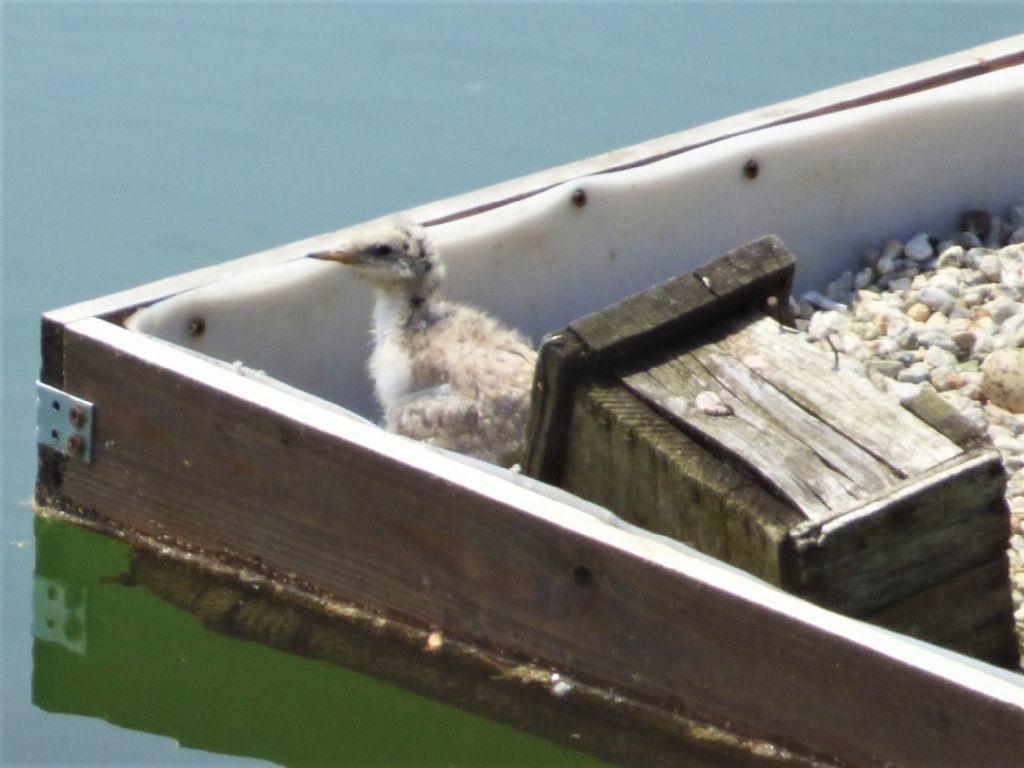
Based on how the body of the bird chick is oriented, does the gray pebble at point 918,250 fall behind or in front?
behind

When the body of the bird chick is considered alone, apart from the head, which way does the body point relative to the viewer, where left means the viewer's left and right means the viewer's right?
facing to the left of the viewer

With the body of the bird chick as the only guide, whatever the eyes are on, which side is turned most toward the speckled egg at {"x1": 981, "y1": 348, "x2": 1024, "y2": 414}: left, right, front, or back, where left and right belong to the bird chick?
back

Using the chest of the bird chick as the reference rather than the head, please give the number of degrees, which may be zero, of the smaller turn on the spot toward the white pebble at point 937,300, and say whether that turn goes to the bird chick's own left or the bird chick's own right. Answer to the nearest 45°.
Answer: approximately 135° to the bird chick's own right
